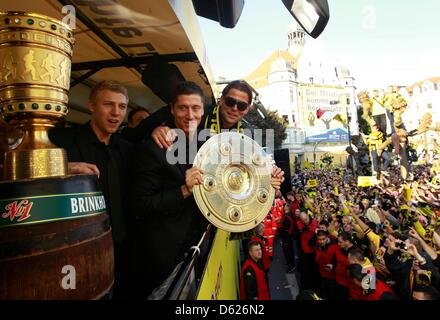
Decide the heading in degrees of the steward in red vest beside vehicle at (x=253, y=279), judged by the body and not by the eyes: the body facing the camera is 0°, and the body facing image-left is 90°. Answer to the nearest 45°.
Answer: approximately 315°

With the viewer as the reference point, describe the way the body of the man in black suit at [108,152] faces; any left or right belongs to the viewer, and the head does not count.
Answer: facing the viewer and to the right of the viewer

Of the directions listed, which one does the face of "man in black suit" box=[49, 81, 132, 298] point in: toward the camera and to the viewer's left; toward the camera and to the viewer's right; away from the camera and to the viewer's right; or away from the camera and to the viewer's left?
toward the camera and to the viewer's right

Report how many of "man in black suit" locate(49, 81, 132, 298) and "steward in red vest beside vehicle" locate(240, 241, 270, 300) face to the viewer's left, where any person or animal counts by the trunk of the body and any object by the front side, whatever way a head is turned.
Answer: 0

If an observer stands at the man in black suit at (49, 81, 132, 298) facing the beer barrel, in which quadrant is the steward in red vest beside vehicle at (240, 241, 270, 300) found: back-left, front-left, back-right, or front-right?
back-left

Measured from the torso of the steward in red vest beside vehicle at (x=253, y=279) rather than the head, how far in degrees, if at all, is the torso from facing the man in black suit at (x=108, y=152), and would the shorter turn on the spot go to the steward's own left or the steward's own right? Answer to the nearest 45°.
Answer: approximately 45° to the steward's own right

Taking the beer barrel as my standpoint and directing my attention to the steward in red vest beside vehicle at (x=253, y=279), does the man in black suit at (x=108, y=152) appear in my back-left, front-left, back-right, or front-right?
front-left

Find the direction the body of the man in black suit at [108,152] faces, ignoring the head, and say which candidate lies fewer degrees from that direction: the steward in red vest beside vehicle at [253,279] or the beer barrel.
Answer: the beer barrel

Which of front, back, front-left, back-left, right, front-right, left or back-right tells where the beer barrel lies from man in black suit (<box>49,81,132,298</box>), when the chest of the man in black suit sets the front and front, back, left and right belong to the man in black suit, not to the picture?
front-right

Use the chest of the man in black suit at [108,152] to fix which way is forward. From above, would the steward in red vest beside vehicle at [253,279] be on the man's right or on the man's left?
on the man's left

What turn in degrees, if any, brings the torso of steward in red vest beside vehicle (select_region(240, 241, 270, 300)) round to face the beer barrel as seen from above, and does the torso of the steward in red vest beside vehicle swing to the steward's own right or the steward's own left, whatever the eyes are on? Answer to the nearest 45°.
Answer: approximately 45° to the steward's own right
